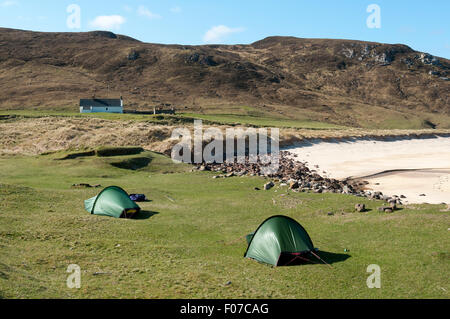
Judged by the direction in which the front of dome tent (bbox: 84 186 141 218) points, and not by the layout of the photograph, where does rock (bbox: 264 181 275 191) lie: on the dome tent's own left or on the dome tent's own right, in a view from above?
on the dome tent's own left

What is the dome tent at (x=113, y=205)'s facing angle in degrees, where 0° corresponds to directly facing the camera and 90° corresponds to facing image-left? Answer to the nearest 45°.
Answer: approximately 315°

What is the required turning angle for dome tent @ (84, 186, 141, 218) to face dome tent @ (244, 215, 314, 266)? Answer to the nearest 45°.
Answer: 0° — it already faces it
